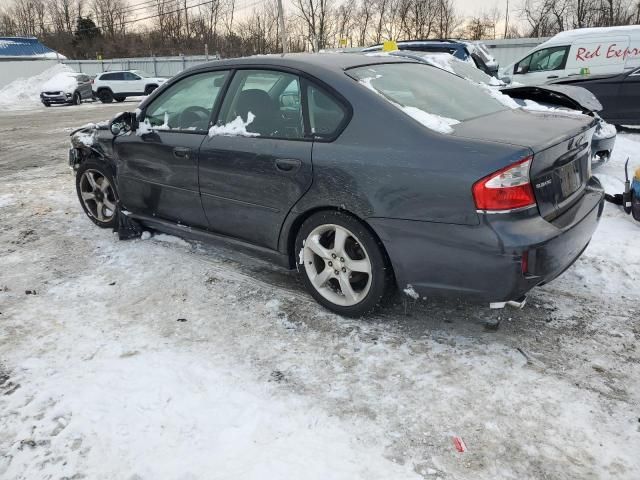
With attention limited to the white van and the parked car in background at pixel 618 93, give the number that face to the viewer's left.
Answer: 2

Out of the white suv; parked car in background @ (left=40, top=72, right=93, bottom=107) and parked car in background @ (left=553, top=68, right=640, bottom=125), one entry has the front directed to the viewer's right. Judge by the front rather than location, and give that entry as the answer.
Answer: the white suv

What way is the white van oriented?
to the viewer's left

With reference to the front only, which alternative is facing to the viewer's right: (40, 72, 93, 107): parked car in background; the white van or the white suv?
the white suv

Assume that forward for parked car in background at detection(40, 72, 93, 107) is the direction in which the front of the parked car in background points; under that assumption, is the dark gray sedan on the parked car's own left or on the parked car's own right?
on the parked car's own left

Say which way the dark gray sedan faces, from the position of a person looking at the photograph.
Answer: facing away from the viewer and to the left of the viewer

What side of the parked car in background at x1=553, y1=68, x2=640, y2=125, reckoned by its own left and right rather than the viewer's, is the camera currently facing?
left

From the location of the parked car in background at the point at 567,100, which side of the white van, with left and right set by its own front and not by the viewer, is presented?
left

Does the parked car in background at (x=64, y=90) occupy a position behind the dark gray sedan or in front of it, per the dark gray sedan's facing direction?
in front
